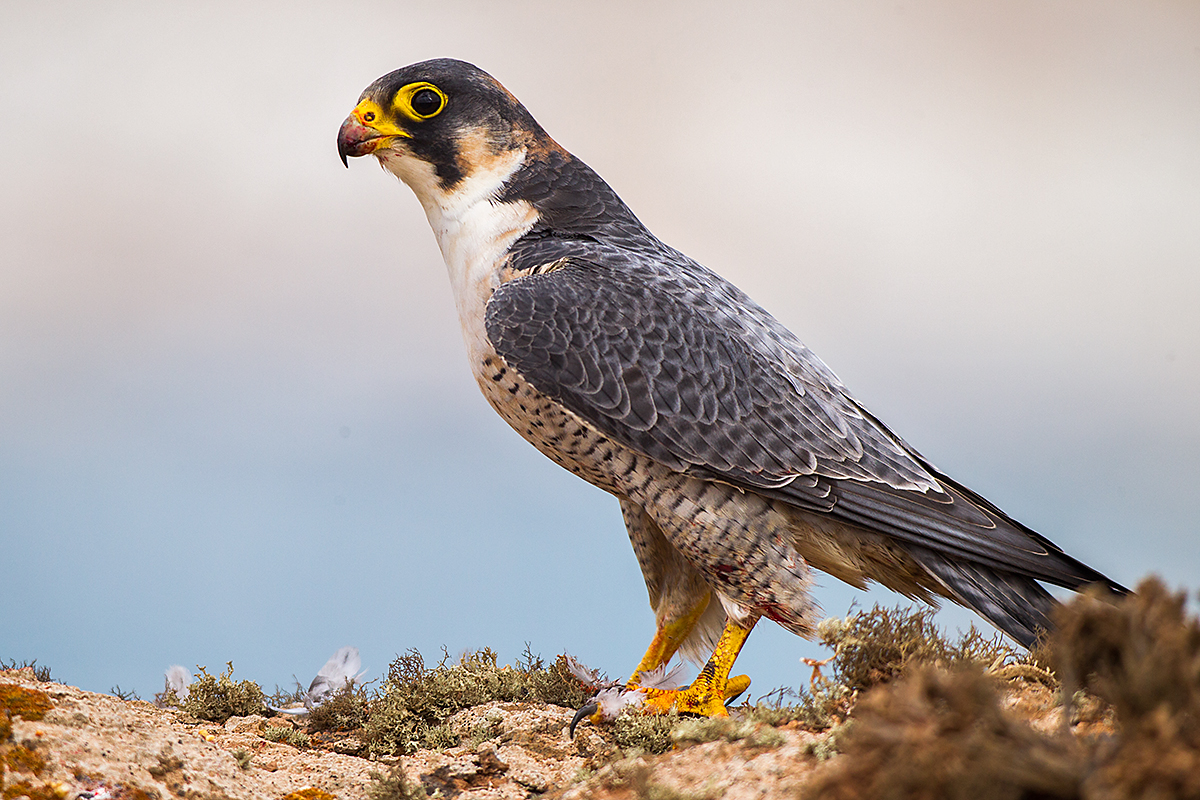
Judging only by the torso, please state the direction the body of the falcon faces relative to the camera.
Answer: to the viewer's left

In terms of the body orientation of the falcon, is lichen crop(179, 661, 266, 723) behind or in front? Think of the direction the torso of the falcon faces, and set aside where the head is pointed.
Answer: in front

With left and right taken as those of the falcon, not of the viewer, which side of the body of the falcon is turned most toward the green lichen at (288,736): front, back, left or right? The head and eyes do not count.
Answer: front
